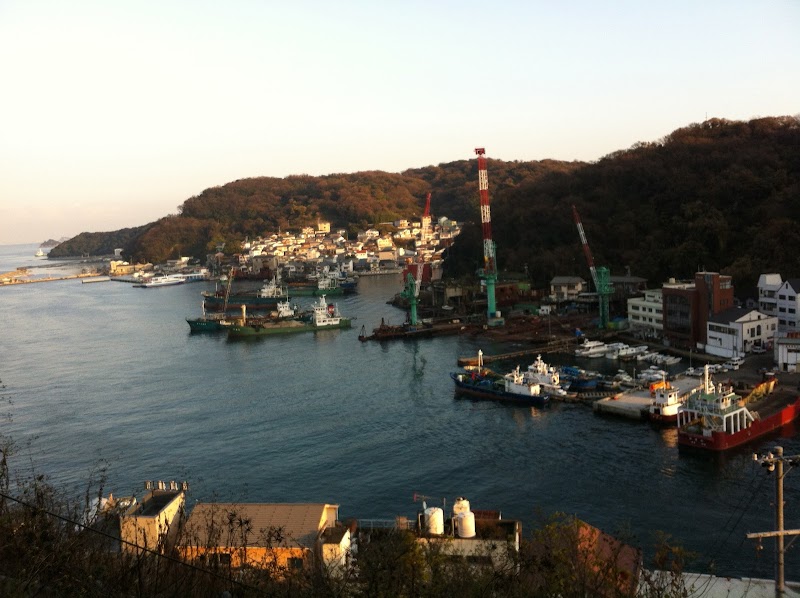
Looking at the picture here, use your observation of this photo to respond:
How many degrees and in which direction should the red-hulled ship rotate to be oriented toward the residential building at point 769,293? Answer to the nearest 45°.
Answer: approximately 45° to its left

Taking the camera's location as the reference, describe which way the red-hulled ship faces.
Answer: facing away from the viewer and to the right of the viewer

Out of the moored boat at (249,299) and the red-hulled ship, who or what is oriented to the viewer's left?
the moored boat

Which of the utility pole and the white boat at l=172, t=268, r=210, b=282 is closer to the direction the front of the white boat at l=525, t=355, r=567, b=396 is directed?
the white boat

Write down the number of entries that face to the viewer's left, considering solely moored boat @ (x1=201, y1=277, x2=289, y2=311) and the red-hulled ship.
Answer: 1

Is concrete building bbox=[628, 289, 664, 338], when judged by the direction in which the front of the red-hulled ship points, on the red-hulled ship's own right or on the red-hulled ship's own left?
on the red-hulled ship's own left

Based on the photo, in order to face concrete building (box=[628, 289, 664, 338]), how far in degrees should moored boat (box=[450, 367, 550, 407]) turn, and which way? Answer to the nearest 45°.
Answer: approximately 90° to its right

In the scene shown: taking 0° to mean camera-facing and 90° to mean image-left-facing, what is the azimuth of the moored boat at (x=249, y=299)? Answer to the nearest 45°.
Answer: approximately 90°

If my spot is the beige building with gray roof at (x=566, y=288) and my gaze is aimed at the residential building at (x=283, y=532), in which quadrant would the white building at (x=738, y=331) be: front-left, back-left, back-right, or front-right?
front-left

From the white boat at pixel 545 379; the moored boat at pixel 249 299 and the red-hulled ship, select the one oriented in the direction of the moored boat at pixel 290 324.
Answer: the white boat

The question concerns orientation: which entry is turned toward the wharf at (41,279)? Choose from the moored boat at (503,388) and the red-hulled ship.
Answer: the moored boat
